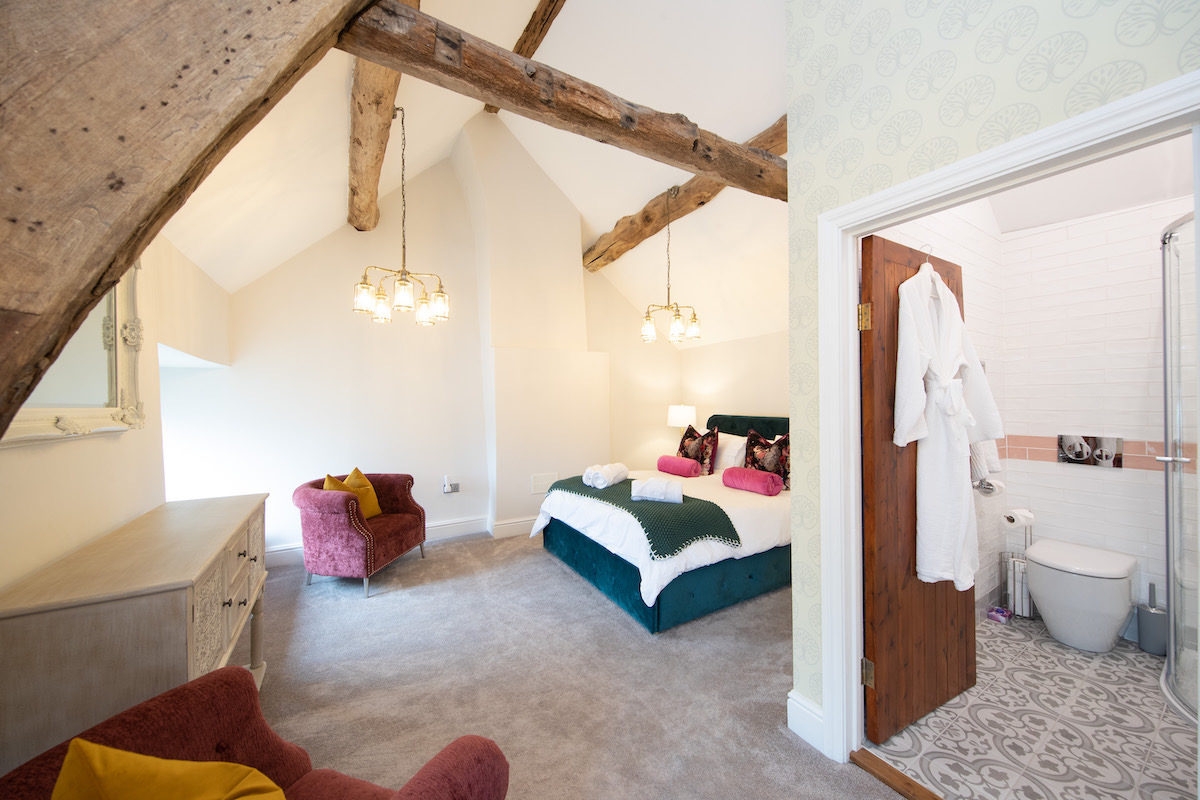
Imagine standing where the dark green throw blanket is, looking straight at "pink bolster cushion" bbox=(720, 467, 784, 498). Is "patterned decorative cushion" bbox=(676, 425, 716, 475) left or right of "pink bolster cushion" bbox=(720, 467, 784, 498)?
left

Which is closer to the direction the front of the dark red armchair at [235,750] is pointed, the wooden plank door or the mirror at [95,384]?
the wooden plank door

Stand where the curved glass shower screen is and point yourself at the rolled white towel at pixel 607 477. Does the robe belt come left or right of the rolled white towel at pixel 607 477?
left

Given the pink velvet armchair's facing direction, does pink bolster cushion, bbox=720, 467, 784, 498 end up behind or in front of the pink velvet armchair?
in front

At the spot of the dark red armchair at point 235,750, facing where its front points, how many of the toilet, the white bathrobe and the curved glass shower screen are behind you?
0

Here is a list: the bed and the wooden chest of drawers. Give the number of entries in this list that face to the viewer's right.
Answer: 1

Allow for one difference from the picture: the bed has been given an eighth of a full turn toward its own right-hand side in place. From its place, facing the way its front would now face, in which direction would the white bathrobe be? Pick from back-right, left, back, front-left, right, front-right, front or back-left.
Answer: back-left

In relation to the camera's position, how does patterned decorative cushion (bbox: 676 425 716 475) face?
facing the viewer and to the left of the viewer

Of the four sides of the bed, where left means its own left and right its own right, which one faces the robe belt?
left

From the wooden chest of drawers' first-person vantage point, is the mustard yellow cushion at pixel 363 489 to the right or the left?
on its left

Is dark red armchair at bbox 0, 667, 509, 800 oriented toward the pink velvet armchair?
no

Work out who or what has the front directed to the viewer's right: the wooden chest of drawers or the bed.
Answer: the wooden chest of drawers

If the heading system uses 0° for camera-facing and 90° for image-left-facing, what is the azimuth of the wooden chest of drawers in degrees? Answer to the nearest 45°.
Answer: approximately 270°

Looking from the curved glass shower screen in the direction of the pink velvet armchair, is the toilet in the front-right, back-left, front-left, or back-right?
front-right

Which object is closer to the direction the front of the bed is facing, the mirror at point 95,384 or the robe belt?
the mirror

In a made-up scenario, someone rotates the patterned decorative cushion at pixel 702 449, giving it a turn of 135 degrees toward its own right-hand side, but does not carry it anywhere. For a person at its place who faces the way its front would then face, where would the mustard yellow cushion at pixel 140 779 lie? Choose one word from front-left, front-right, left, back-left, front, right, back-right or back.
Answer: back
